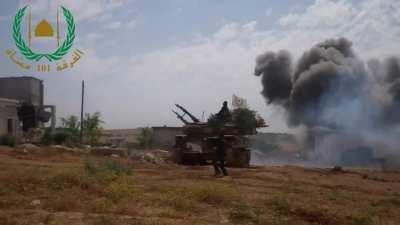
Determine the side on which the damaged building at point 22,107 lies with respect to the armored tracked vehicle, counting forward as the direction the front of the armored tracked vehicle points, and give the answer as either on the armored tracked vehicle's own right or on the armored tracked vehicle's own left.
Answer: on the armored tracked vehicle's own right

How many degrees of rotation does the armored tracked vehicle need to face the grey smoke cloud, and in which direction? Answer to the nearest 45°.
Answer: approximately 135° to its right

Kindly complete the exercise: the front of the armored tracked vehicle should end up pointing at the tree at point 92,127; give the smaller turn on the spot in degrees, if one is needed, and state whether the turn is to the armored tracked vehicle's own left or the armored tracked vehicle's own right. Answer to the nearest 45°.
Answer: approximately 45° to the armored tracked vehicle's own right

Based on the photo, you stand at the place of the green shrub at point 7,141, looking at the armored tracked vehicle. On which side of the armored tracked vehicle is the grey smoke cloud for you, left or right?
left

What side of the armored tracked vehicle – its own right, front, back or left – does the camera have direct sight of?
left

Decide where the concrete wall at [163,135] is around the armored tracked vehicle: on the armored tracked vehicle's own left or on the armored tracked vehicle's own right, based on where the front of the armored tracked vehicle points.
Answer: on the armored tracked vehicle's own right

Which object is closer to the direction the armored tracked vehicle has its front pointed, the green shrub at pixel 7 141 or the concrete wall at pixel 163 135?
the green shrub

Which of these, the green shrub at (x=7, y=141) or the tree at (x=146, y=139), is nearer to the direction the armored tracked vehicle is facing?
the green shrub

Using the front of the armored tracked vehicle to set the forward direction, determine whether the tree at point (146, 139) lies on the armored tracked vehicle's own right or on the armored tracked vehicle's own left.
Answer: on the armored tracked vehicle's own right
